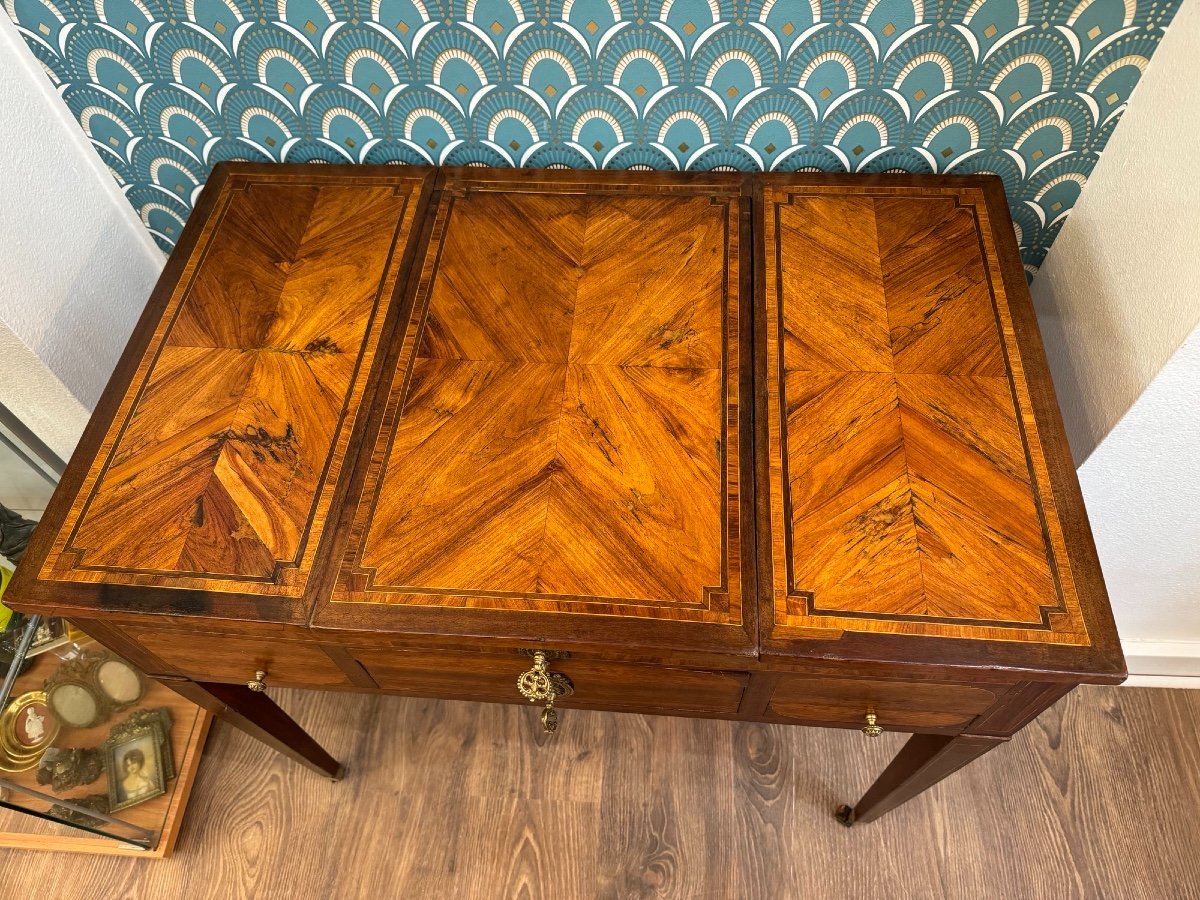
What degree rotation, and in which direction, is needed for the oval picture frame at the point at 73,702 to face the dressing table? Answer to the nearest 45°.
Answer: approximately 45° to its left

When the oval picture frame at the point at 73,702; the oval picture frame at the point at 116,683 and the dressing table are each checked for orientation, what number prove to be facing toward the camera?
3

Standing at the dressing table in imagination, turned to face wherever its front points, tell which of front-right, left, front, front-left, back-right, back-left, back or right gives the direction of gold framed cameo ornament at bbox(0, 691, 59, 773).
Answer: front-right

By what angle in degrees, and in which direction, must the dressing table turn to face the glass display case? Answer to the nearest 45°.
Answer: approximately 135° to its right

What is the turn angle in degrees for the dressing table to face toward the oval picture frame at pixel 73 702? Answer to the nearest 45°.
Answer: approximately 135° to its right

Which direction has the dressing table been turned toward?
toward the camera

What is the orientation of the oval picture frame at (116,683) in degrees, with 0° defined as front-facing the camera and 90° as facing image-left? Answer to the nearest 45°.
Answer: approximately 0°

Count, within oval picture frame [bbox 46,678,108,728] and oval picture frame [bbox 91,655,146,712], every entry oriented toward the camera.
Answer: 2

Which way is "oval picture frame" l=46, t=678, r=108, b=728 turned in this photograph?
toward the camera
